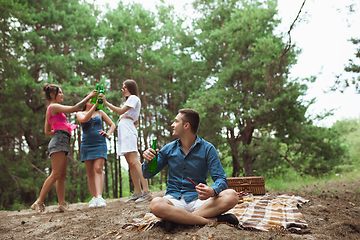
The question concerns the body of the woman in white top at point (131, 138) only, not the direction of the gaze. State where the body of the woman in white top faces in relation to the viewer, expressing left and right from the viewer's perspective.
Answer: facing to the left of the viewer

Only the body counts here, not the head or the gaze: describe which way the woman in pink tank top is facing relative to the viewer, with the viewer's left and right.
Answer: facing to the right of the viewer

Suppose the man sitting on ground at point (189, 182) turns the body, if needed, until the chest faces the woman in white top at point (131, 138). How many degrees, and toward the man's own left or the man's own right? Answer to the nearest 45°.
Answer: approximately 135° to the man's own right

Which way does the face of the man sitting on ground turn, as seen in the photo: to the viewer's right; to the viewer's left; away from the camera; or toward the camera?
to the viewer's left

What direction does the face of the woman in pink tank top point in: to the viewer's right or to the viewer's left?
to the viewer's right

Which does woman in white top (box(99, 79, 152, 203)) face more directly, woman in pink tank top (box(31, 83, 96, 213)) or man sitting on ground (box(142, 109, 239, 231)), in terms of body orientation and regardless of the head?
the woman in pink tank top

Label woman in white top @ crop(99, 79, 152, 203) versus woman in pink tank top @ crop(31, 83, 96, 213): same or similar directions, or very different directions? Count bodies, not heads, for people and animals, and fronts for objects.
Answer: very different directions

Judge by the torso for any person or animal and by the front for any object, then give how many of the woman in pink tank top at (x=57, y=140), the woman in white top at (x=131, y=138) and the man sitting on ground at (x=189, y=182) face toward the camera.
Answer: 1

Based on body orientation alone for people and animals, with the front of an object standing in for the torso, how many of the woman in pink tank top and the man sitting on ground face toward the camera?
1

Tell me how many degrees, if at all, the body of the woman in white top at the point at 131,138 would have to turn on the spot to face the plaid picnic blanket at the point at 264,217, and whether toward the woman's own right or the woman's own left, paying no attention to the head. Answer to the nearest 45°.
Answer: approximately 135° to the woman's own left
